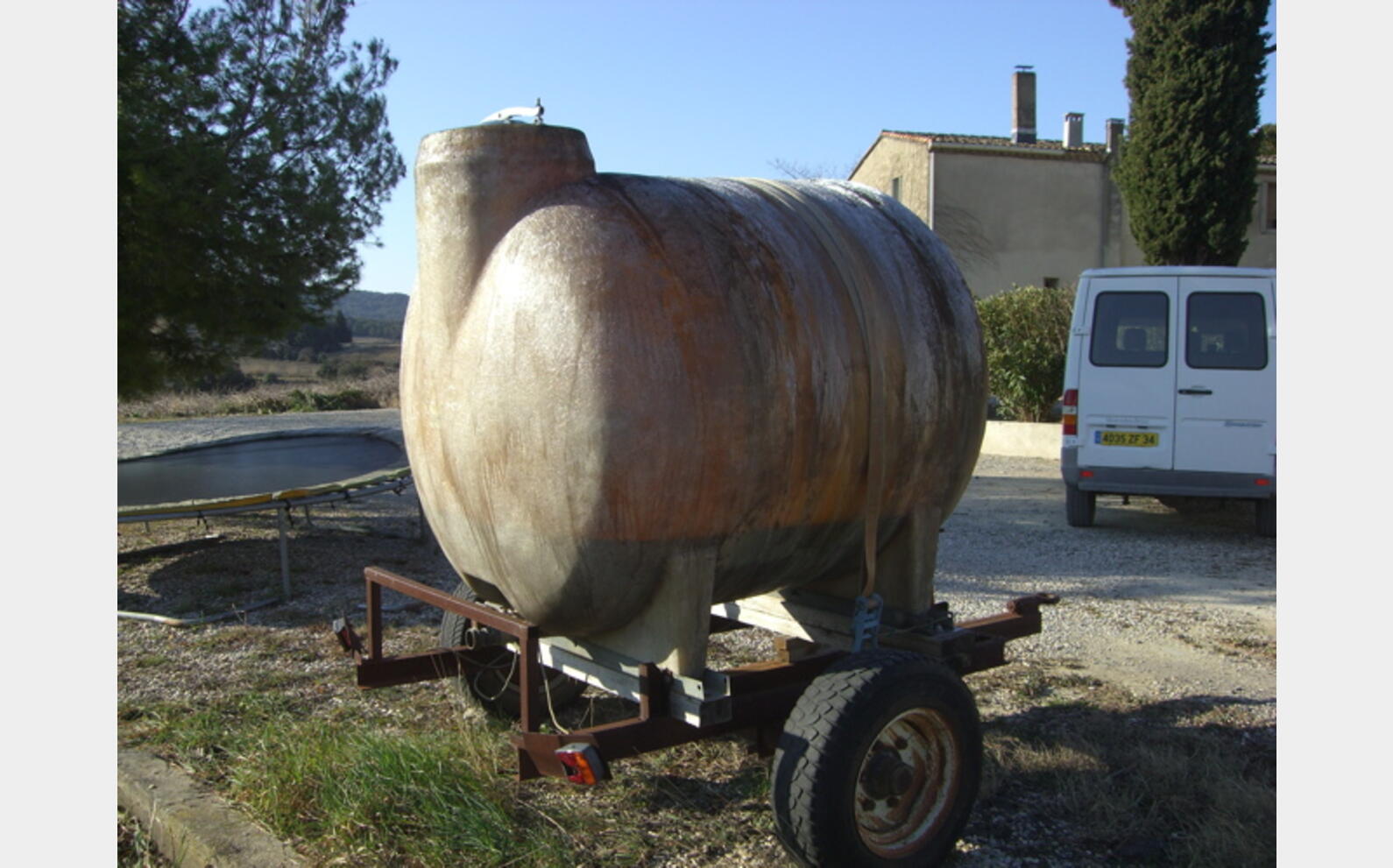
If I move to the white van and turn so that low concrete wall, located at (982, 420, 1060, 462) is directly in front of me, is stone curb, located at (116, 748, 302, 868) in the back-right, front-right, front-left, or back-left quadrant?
back-left

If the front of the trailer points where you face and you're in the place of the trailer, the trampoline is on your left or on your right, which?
on your left

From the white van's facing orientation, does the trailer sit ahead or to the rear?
to the rear

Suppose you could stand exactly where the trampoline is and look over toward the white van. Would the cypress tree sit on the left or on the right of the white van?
left

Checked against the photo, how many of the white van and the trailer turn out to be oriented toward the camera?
0

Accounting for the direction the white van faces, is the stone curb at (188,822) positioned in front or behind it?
behind

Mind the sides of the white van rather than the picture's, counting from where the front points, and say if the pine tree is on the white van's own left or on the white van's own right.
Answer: on the white van's own left

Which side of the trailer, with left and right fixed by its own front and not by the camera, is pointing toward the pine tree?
left

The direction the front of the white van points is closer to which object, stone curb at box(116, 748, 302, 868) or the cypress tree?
the cypress tree

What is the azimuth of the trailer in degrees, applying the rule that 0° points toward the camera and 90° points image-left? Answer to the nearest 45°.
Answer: approximately 225°

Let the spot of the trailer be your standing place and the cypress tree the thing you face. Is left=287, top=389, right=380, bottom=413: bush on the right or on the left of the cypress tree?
left

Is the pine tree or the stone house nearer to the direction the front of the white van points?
the stone house

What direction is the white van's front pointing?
away from the camera

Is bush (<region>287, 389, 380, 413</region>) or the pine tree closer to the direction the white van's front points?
the bush

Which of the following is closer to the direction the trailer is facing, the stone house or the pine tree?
the stone house
